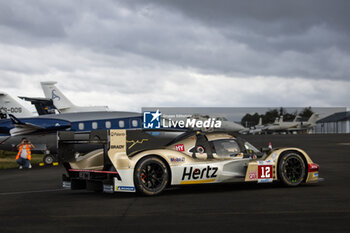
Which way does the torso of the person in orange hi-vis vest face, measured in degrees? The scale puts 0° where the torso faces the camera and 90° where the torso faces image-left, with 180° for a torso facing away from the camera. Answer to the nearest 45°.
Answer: approximately 0°
